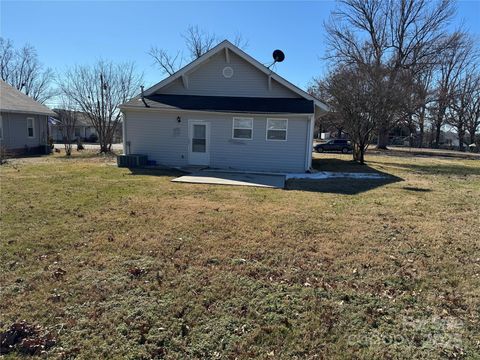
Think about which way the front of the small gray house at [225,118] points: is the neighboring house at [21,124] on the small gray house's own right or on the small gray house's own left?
on the small gray house's own left

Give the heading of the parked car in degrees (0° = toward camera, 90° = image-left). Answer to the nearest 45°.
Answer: approximately 90°

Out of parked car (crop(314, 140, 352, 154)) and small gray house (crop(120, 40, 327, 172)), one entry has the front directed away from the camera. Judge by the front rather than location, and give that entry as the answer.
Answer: the small gray house

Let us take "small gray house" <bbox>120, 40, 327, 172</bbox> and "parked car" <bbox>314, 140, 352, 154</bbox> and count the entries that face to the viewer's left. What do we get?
1

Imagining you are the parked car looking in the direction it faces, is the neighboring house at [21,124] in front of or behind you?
in front

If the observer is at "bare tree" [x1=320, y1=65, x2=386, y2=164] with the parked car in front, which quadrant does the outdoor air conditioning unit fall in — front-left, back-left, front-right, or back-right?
back-left

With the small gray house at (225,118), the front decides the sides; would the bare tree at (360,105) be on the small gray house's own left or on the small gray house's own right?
on the small gray house's own right

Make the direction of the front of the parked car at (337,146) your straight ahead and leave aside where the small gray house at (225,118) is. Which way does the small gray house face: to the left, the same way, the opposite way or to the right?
to the right

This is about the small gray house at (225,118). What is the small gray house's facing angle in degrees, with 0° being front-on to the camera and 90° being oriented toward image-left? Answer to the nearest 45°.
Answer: approximately 180°

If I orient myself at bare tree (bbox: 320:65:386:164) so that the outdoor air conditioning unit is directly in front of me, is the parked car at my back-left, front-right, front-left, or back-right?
back-right

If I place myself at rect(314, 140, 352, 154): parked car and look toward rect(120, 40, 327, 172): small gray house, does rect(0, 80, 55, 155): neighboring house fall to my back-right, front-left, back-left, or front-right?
front-right

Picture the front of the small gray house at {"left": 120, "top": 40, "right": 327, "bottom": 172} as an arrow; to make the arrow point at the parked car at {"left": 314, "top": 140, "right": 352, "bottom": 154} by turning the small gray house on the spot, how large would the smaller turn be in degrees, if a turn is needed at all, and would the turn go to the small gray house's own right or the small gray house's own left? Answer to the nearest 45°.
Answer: approximately 45° to the small gray house's own right

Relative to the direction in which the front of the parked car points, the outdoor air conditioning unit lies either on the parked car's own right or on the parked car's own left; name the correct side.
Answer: on the parked car's own left

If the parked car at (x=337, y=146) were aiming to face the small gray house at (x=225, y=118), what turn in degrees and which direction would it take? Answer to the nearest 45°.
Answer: approximately 90° to its left
